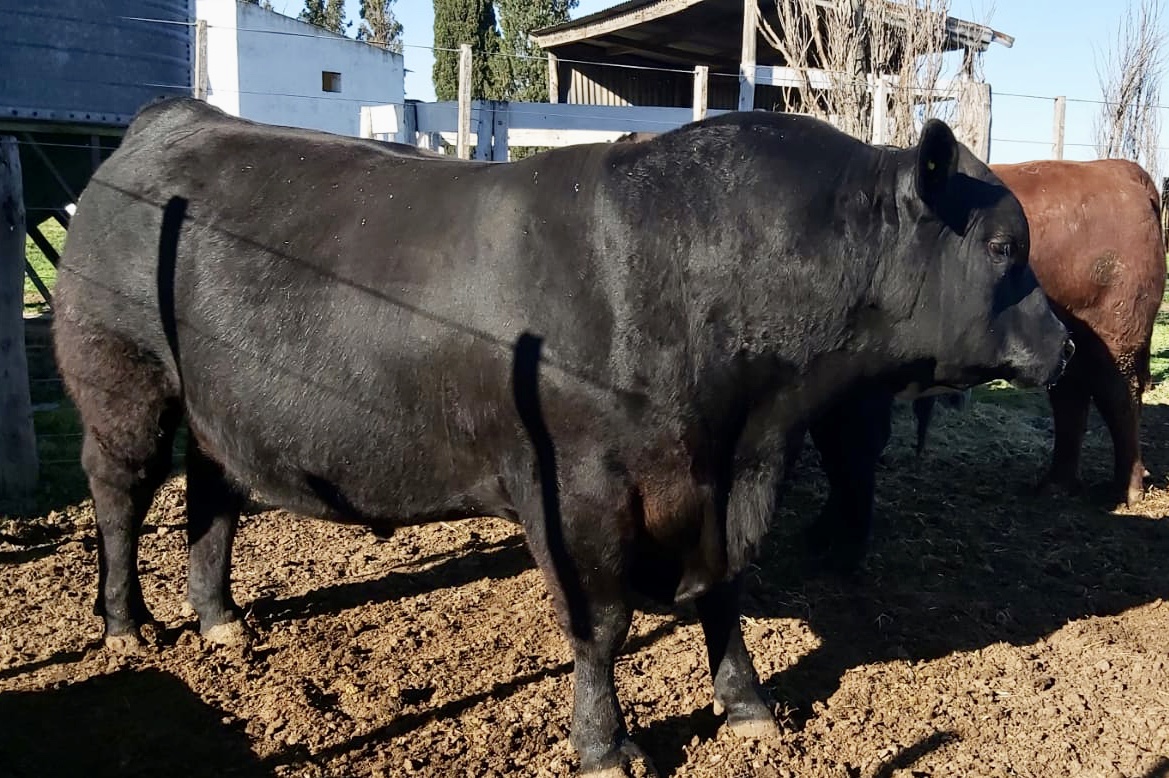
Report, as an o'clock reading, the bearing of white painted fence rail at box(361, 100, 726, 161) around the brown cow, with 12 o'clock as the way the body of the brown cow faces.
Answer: The white painted fence rail is roughly at 1 o'clock from the brown cow.

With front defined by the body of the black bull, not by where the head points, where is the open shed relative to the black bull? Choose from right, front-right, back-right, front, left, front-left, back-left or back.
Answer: back-left

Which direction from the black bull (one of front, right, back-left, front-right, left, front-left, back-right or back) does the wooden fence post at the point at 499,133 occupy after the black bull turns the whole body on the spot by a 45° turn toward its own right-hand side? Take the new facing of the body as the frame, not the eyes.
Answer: back

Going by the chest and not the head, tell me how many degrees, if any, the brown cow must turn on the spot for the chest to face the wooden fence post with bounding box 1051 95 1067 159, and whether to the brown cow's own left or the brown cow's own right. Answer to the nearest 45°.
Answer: approximately 90° to the brown cow's own right

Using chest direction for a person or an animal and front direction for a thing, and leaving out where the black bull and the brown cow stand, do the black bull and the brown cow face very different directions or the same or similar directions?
very different directions

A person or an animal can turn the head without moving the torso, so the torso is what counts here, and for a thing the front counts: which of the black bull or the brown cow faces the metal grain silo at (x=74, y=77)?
the brown cow

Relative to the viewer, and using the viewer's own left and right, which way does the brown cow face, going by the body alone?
facing to the left of the viewer

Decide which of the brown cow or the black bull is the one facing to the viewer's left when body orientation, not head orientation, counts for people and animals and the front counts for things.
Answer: the brown cow

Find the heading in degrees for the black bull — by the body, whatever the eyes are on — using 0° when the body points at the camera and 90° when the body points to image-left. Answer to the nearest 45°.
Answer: approximately 315°

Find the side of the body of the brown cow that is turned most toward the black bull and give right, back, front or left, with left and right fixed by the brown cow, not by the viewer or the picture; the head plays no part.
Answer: left

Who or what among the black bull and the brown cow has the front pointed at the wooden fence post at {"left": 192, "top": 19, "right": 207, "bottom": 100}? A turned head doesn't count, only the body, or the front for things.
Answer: the brown cow
